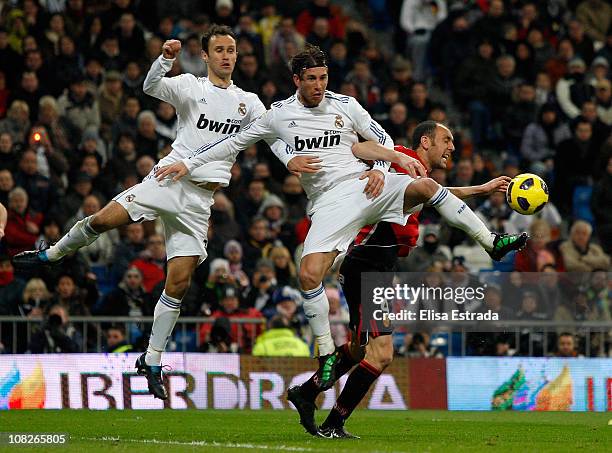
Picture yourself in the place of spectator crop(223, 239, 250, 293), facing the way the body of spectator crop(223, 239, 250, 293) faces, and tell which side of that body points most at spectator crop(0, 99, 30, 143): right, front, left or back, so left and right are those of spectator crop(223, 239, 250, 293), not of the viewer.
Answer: right

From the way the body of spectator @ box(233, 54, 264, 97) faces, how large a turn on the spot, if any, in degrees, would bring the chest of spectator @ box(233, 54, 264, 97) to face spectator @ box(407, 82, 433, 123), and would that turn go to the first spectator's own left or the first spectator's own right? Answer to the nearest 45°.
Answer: approximately 90° to the first spectator's own left

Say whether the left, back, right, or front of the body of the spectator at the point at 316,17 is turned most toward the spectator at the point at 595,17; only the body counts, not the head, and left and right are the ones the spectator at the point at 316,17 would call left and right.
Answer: left

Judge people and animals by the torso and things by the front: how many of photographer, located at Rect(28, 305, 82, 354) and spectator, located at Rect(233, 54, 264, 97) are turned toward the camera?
2

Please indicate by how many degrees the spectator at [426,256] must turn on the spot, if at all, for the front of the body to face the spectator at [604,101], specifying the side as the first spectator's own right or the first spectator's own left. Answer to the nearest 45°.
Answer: approximately 135° to the first spectator's own left

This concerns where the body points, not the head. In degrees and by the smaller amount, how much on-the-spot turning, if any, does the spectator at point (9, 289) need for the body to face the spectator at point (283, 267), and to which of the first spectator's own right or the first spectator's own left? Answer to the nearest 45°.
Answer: approximately 90° to the first spectator's own left

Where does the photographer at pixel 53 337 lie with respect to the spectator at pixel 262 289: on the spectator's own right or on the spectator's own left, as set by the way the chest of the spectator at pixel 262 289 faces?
on the spectator's own right

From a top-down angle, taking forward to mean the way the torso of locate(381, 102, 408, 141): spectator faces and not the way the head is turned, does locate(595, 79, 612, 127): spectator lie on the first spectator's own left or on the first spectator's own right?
on the first spectator's own left

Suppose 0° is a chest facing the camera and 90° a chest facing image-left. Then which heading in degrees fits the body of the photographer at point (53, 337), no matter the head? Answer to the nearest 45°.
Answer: approximately 0°
